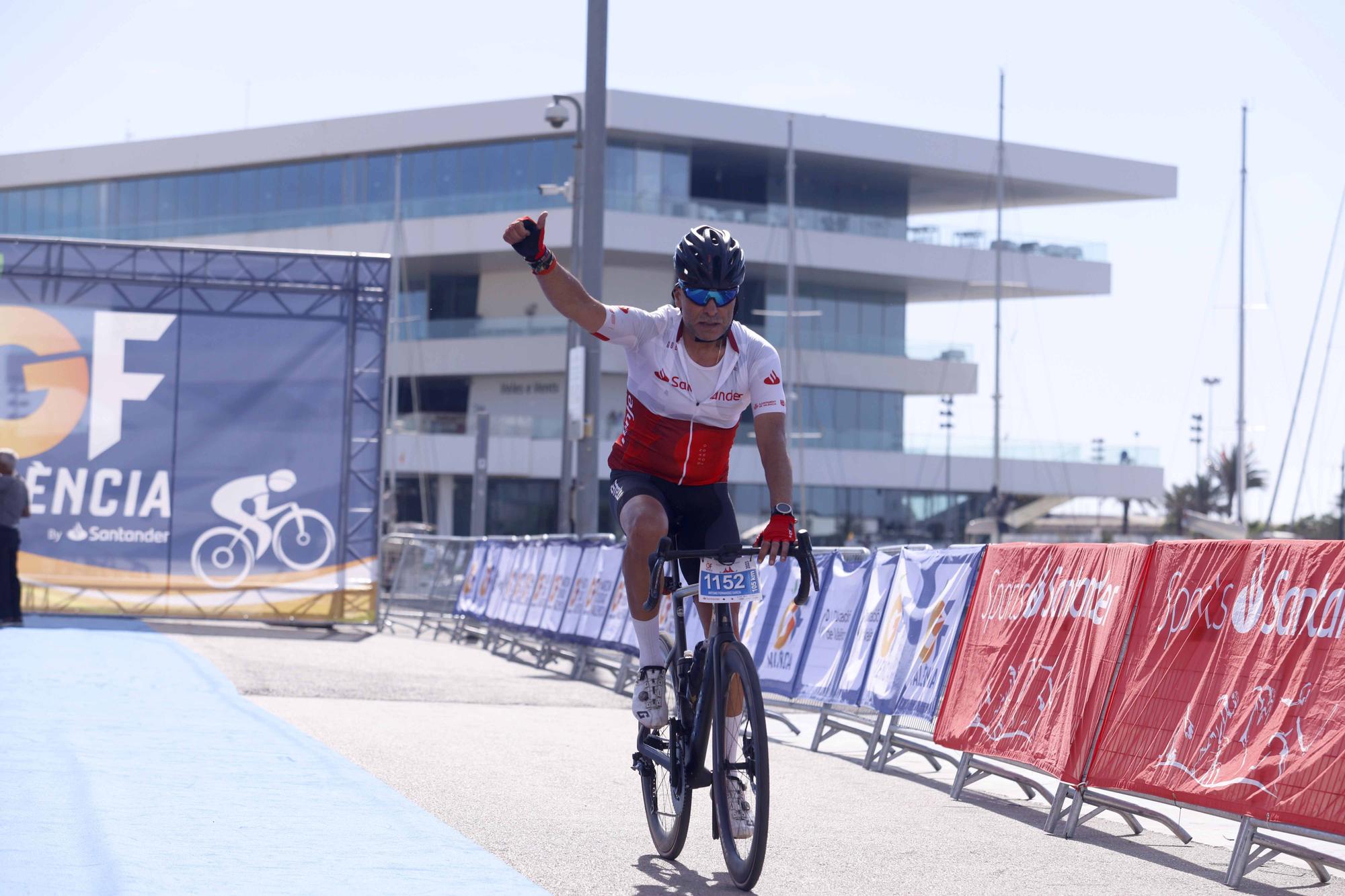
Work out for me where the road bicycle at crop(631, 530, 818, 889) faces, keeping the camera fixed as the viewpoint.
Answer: facing the viewer

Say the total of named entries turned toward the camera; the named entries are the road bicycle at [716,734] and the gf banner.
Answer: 2

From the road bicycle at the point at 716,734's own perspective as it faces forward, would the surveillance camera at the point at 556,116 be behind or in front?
behind

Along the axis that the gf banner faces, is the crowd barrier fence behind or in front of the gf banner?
in front

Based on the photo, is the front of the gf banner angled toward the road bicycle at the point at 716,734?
yes

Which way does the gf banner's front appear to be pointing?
toward the camera

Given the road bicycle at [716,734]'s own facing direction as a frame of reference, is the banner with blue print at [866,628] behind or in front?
behind

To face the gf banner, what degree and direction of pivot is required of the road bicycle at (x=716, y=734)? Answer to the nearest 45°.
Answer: approximately 135° to its right

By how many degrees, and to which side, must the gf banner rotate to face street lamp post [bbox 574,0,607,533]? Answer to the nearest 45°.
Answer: approximately 45° to its left

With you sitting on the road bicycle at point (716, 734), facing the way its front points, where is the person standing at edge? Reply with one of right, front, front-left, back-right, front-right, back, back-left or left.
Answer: back-right

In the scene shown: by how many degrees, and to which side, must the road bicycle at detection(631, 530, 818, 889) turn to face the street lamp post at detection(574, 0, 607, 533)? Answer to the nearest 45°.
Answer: approximately 180°

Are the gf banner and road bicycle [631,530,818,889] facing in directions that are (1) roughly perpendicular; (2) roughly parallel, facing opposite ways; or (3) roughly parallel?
roughly parallel
